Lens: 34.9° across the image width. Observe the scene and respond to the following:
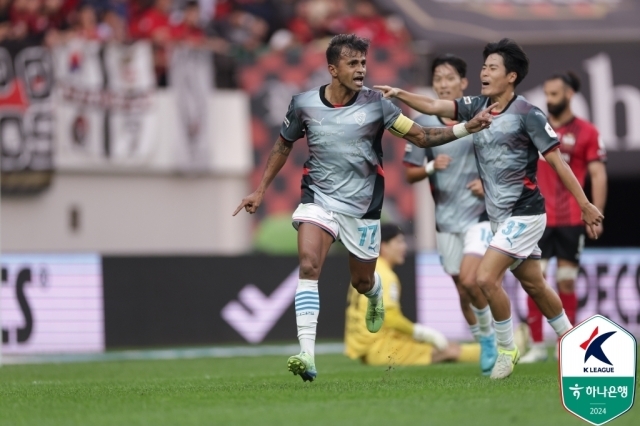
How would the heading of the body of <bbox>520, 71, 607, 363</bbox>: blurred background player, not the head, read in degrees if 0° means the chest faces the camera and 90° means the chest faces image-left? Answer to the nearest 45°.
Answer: approximately 45°

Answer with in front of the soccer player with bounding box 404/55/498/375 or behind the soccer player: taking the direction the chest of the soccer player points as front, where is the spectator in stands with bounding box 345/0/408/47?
behind

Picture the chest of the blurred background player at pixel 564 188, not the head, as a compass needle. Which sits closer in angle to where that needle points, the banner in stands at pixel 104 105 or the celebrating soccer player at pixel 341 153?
the celebrating soccer player

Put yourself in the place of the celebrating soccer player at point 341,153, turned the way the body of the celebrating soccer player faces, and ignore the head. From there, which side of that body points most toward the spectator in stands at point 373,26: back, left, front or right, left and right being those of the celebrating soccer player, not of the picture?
back

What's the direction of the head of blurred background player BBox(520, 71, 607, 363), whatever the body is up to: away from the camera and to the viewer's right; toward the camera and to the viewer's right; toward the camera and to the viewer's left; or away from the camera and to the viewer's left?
toward the camera and to the viewer's left

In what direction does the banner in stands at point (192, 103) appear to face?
toward the camera

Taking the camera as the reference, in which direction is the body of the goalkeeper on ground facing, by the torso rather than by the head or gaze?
to the viewer's right

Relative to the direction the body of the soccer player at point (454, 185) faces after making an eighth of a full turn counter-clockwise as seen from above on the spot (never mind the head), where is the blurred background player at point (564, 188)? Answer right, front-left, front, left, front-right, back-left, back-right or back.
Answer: left

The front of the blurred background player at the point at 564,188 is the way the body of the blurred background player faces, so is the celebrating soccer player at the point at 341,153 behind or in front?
in front

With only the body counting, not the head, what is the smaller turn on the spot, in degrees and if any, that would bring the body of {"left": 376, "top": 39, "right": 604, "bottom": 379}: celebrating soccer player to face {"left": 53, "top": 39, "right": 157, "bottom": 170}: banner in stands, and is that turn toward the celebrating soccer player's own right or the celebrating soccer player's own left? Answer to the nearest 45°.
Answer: approximately 90° to the celebrating soccer player's own right

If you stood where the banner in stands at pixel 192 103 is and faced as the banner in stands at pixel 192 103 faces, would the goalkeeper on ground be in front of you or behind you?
in front

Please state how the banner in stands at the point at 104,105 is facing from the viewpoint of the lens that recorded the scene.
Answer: facing the viewer

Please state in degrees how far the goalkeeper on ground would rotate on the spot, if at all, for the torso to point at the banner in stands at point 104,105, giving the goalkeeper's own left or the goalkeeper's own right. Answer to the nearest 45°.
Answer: approximately 135° to the goalkeeper's own left
